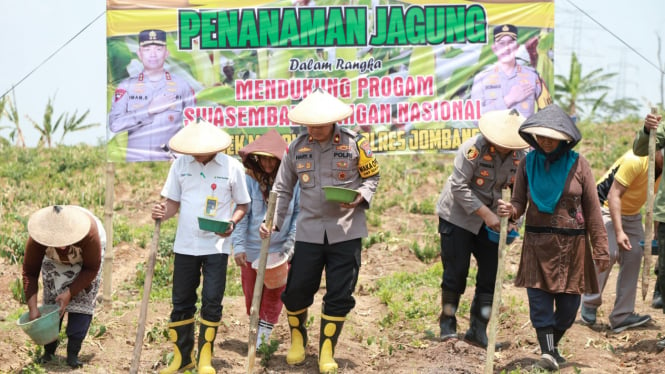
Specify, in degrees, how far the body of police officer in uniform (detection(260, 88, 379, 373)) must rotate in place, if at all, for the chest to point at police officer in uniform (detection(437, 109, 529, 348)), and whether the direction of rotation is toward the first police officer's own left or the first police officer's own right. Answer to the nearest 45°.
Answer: approximately 90° to the first police officer's own left

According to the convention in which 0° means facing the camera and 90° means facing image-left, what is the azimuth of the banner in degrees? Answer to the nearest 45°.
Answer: approximately 0°

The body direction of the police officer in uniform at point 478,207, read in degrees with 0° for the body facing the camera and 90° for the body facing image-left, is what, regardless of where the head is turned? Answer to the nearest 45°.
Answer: approximately 315°

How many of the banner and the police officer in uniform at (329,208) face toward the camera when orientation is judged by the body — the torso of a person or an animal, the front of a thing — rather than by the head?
2

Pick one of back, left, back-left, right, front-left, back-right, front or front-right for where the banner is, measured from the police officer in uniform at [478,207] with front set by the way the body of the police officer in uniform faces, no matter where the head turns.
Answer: back

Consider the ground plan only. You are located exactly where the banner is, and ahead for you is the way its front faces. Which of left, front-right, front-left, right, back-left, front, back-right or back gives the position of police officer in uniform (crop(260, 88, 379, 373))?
front

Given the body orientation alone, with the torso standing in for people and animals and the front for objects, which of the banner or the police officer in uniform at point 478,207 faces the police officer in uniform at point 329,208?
the banner

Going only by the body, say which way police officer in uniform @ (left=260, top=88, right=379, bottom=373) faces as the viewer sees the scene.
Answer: toward the camera

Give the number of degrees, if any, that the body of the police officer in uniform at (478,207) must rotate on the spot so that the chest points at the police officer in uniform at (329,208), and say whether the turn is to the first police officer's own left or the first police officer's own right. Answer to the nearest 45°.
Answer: approximately 90° to the first police officer's own right

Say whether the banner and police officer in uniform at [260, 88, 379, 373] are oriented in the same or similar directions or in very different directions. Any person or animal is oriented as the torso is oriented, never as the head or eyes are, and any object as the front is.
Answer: same or similar directions

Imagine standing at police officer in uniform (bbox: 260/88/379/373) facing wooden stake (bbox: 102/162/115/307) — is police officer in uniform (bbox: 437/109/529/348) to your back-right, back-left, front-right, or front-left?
back-right

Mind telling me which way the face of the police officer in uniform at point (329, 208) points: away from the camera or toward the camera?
toward the camera
